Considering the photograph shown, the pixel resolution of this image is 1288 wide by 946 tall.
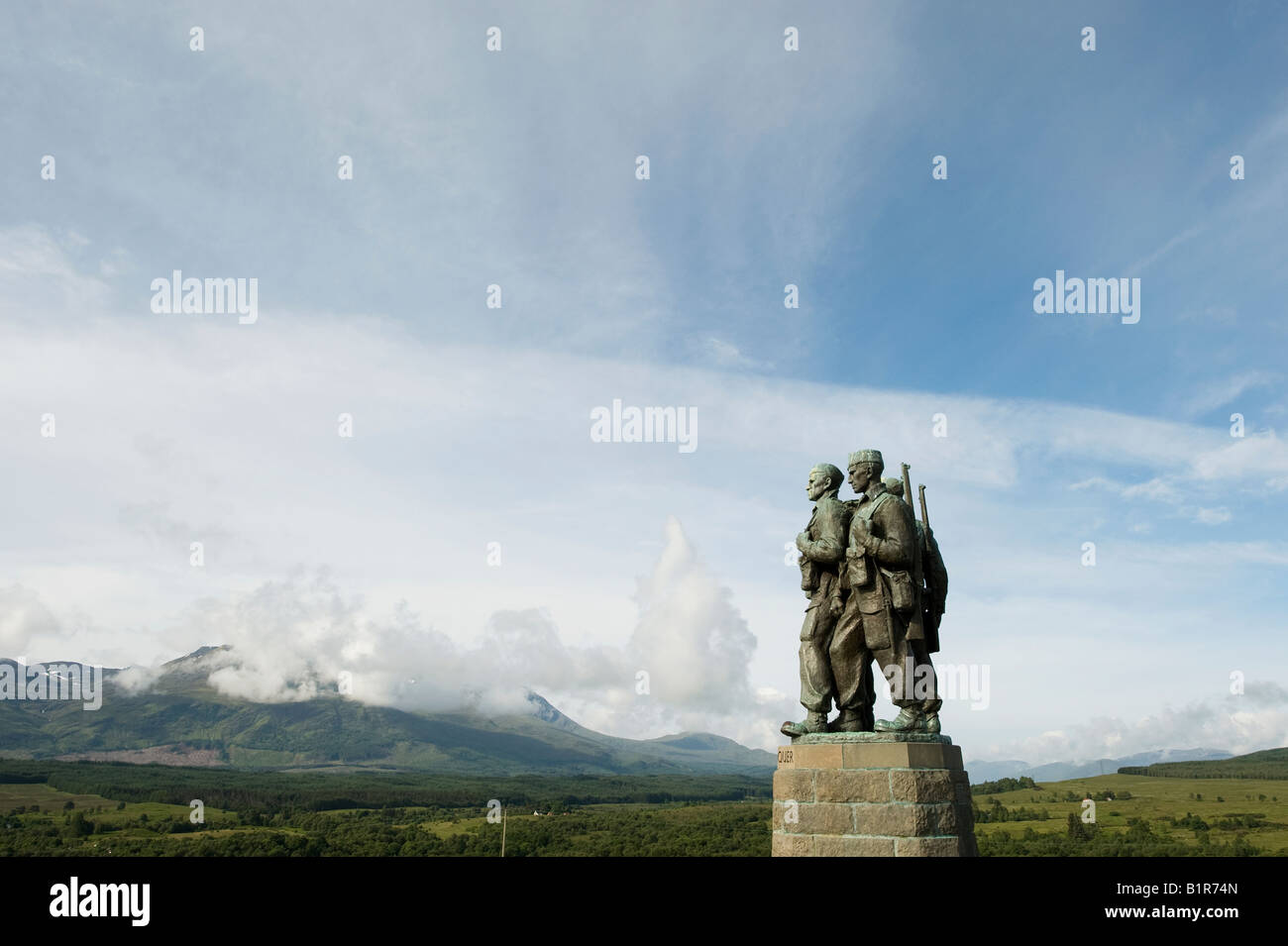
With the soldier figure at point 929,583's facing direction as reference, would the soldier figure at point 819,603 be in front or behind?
in front

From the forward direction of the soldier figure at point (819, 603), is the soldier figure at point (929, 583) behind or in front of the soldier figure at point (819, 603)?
behind

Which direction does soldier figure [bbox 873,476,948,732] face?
to the viewer's left

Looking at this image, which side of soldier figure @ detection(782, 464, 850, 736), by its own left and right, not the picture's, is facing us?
left

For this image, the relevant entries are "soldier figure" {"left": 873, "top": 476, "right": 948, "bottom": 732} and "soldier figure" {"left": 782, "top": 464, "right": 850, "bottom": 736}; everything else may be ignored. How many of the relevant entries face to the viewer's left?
2
